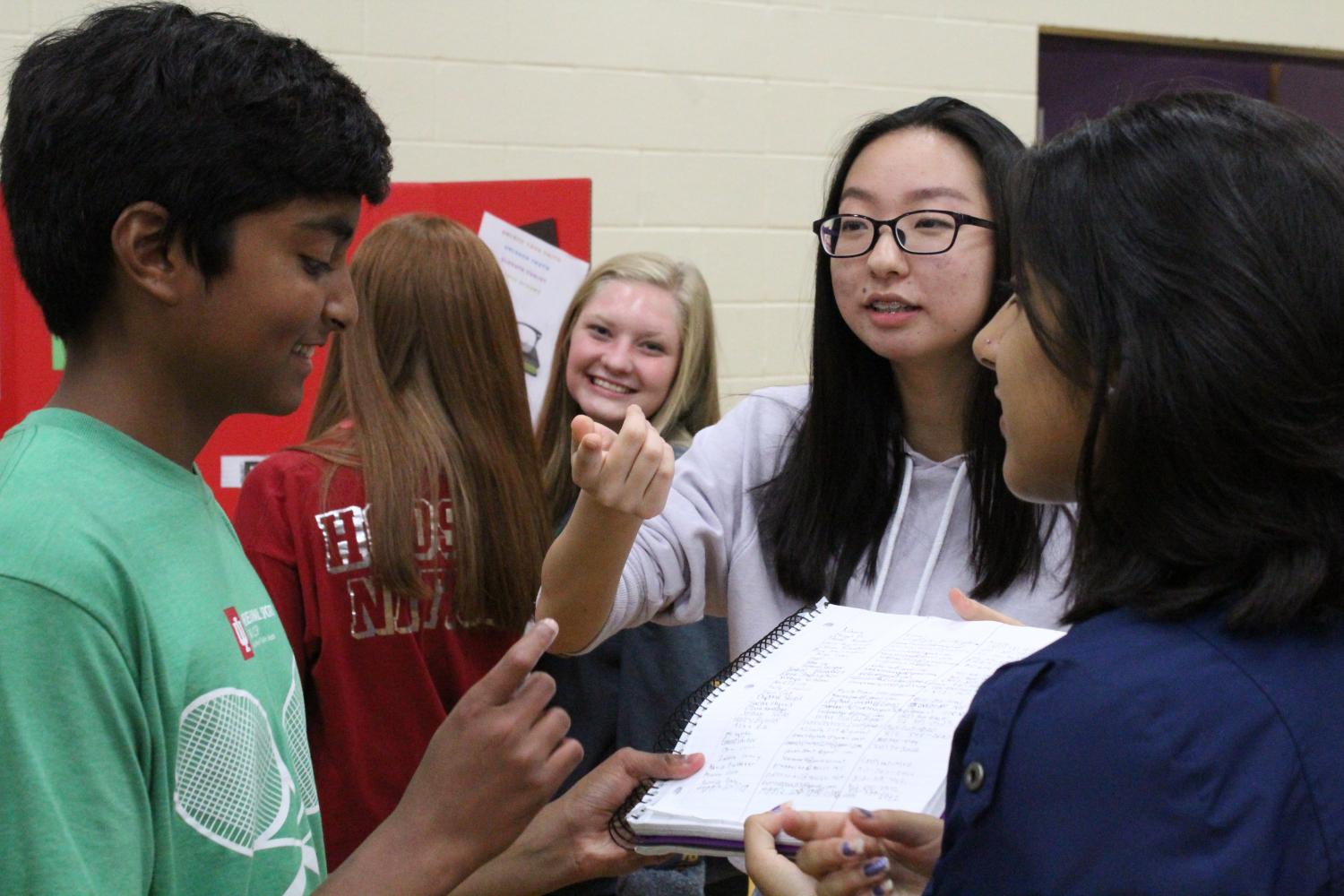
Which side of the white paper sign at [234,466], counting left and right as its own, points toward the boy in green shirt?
front

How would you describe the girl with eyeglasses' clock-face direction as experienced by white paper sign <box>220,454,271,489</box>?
The girl with eyeglasses is roughly at 11 o'clock from the white paper sign.

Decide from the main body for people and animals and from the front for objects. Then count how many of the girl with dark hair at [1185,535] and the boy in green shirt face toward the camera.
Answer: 0

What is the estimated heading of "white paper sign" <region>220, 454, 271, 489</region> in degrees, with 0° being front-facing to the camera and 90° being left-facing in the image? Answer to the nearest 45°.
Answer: approximately 0°

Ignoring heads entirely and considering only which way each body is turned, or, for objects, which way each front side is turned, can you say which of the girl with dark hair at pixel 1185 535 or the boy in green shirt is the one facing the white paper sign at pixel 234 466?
the girl with dark hair

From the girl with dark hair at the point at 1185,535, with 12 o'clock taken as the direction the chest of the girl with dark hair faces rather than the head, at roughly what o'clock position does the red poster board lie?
The red poster board is roughly at 12 o'clock from the girl with dark hair.

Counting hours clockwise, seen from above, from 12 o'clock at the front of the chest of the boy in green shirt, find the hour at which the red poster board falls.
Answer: The red poster board is roughly at 9 o'clock from the boy in green shirt.

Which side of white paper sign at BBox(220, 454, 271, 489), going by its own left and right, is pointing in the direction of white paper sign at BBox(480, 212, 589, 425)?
left

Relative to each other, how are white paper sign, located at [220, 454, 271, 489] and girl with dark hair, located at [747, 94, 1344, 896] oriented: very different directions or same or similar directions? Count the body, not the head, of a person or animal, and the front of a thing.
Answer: very different directions

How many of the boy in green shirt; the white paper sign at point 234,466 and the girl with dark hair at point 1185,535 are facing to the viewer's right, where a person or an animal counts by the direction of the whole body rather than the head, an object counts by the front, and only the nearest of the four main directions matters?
1

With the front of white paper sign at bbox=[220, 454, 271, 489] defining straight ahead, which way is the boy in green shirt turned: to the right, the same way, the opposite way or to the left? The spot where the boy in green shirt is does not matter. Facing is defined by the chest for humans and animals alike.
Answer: to the left

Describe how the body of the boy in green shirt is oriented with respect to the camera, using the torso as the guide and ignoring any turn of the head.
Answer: to the viewer's right

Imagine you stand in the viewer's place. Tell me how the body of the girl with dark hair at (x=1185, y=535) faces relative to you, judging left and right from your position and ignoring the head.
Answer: facing away from the viewer and to the left of the viewer

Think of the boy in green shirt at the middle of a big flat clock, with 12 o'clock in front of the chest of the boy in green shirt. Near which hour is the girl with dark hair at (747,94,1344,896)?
The girl with dark hair is roughly at 1 o'clock from the boy in green shirt.
